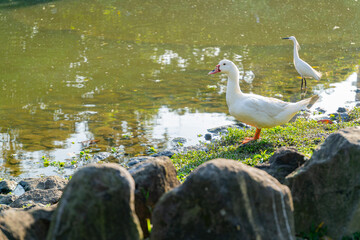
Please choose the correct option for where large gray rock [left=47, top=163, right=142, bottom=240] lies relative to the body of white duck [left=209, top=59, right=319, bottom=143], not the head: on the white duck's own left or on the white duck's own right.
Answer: on the white duck's own left

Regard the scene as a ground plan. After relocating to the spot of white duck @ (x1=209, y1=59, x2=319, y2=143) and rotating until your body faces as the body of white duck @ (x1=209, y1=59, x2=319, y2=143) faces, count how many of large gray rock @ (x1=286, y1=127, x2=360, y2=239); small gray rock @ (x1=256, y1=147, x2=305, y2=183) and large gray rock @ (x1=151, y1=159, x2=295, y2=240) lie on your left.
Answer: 3

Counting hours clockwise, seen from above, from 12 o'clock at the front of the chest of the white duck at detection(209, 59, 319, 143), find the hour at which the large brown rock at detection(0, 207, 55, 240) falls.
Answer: The large brown rock is roughly at 10 o'clock from the white duck.

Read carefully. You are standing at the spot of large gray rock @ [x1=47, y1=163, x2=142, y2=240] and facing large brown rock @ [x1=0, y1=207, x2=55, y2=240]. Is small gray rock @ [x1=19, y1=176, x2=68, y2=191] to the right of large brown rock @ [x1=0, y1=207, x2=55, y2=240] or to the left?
right

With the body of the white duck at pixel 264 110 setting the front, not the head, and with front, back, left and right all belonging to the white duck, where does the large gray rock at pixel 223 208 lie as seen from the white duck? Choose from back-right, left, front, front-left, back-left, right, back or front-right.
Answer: left

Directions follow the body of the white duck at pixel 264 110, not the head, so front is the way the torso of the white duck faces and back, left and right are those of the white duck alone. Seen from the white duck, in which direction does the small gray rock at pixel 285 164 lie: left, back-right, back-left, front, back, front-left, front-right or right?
left

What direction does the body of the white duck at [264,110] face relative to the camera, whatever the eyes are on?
to the viewer's left

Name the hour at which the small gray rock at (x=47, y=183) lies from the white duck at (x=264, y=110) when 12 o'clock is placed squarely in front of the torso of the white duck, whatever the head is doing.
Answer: The small gray rock is roughly at 11 o'clock from the white duck.

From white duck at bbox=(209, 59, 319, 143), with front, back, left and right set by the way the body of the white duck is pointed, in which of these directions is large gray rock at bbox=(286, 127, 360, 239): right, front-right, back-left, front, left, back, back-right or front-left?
left

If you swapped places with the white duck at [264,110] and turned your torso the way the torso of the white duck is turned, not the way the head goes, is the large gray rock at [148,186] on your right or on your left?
on your left

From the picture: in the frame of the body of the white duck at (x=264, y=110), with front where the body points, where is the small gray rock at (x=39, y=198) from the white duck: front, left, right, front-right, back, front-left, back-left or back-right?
front-left
